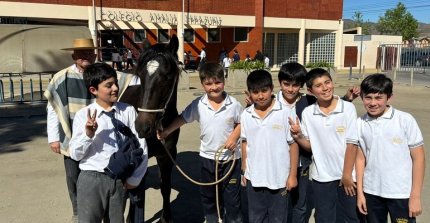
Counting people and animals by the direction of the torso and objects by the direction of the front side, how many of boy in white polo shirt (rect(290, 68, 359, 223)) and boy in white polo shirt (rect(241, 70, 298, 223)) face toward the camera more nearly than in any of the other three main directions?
2

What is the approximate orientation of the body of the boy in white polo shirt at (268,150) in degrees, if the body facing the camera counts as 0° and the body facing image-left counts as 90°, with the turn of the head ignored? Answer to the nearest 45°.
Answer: approximately 0°

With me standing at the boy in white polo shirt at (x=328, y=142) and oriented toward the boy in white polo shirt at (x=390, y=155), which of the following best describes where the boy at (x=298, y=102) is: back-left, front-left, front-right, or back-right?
back-left

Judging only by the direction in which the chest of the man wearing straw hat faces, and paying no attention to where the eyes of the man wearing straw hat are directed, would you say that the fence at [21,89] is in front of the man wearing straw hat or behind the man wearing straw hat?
behind

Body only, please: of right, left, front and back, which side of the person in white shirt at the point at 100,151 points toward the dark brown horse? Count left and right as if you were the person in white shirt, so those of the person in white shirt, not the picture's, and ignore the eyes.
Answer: left

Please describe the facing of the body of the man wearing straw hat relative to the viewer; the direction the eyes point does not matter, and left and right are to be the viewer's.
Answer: facing the viewer and to the right of the viewer

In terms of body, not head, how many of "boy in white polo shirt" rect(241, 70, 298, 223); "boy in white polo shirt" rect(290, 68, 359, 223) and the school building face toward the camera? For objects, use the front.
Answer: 3
